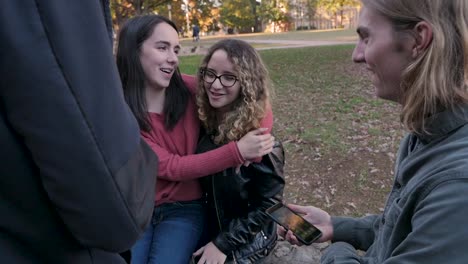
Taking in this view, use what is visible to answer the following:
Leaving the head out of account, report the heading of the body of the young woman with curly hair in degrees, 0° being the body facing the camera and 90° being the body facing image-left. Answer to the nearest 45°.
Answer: approximately 45°

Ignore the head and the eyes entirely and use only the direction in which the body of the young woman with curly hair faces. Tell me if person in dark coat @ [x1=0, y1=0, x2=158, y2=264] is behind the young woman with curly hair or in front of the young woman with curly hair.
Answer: in front
